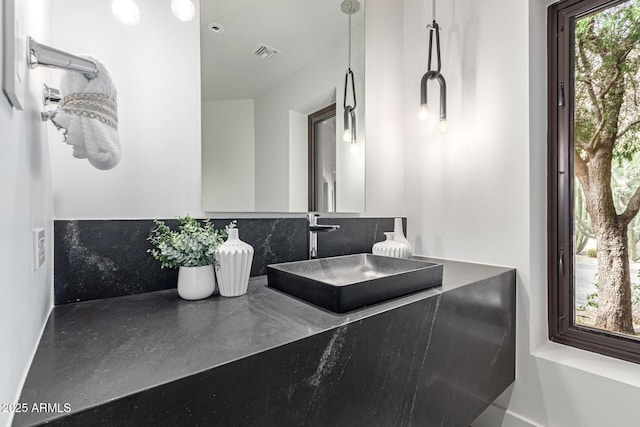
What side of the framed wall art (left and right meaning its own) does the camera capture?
right

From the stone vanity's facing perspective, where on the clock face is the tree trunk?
The tree trunk is roughly at 10 o'clock from the stone vanity.

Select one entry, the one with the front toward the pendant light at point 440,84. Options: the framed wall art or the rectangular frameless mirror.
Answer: the framed wall art

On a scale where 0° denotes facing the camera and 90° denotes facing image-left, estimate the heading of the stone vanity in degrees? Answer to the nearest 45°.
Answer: approximately 315°

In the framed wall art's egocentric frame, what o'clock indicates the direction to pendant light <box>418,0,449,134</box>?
The pendant light is roughly at 12 o'clock from the framed wall art.

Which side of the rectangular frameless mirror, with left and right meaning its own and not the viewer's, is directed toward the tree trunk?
left

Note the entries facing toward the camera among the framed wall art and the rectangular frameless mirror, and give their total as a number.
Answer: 1

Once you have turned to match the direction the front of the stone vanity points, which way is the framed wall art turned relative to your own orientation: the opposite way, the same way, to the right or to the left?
to the left
